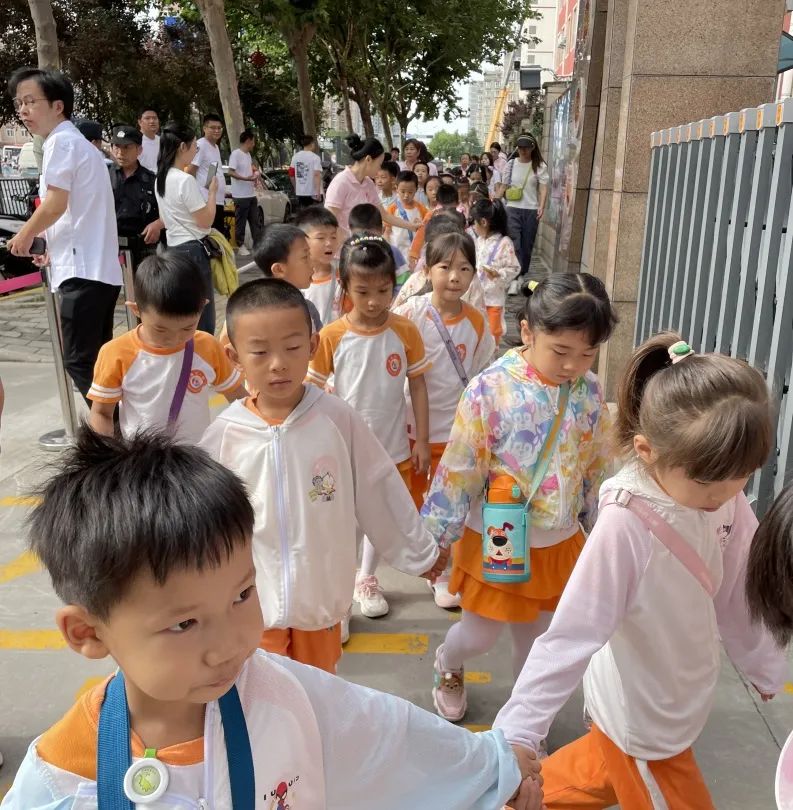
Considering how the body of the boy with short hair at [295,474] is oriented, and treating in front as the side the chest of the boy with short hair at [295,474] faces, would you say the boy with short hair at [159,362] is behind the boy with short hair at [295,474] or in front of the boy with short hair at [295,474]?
behind

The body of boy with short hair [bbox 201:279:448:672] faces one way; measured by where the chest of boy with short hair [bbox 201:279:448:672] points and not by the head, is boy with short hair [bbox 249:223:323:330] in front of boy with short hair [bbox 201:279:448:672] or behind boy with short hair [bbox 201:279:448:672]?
behind

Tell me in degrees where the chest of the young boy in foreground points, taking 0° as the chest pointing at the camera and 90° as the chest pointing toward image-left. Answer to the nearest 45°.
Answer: approximately 0°

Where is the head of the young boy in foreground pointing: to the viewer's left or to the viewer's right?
to the viewer's right

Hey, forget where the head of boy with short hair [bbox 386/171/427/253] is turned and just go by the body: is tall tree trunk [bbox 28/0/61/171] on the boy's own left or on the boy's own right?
on the boy's own right

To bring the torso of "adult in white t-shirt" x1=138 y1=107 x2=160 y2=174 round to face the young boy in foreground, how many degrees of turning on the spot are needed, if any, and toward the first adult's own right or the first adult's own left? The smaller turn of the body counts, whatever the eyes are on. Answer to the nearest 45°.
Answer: approximately 45° to the first adult's own right

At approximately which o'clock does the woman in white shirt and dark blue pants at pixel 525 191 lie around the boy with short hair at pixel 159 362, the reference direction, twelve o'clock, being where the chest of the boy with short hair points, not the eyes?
The woman in white shirt and dark blue pants is roughly at 7 o'clock from the boy with short hair.

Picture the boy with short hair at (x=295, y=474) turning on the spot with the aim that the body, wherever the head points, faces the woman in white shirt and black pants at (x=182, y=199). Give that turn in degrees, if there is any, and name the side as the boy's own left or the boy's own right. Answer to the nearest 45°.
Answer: approximately 180°
